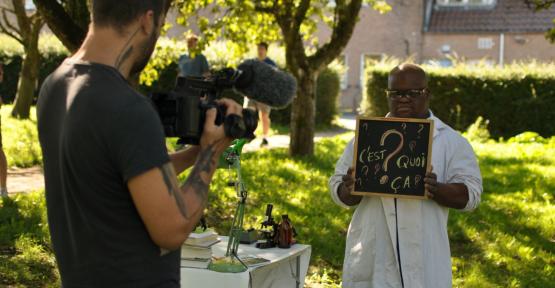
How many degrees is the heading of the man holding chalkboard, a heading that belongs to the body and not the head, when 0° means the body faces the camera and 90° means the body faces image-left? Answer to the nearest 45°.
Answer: approximately 0°

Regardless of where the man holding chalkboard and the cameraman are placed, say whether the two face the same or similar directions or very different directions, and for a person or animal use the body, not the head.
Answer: very different directions

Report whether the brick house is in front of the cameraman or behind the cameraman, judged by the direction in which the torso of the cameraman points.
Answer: in front

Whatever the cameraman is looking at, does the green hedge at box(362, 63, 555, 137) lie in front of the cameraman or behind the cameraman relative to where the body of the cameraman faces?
in front

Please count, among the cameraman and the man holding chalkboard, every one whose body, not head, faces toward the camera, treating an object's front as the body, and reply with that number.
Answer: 1

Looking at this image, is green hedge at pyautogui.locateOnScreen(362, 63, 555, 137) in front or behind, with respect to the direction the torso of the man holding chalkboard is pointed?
behind

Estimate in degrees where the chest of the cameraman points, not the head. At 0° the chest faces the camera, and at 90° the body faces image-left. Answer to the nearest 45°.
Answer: approximately 225°

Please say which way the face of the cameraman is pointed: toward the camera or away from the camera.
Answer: away from the camera

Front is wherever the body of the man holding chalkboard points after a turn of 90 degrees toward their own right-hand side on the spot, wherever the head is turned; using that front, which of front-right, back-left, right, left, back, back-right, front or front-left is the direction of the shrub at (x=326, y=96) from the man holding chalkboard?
right
